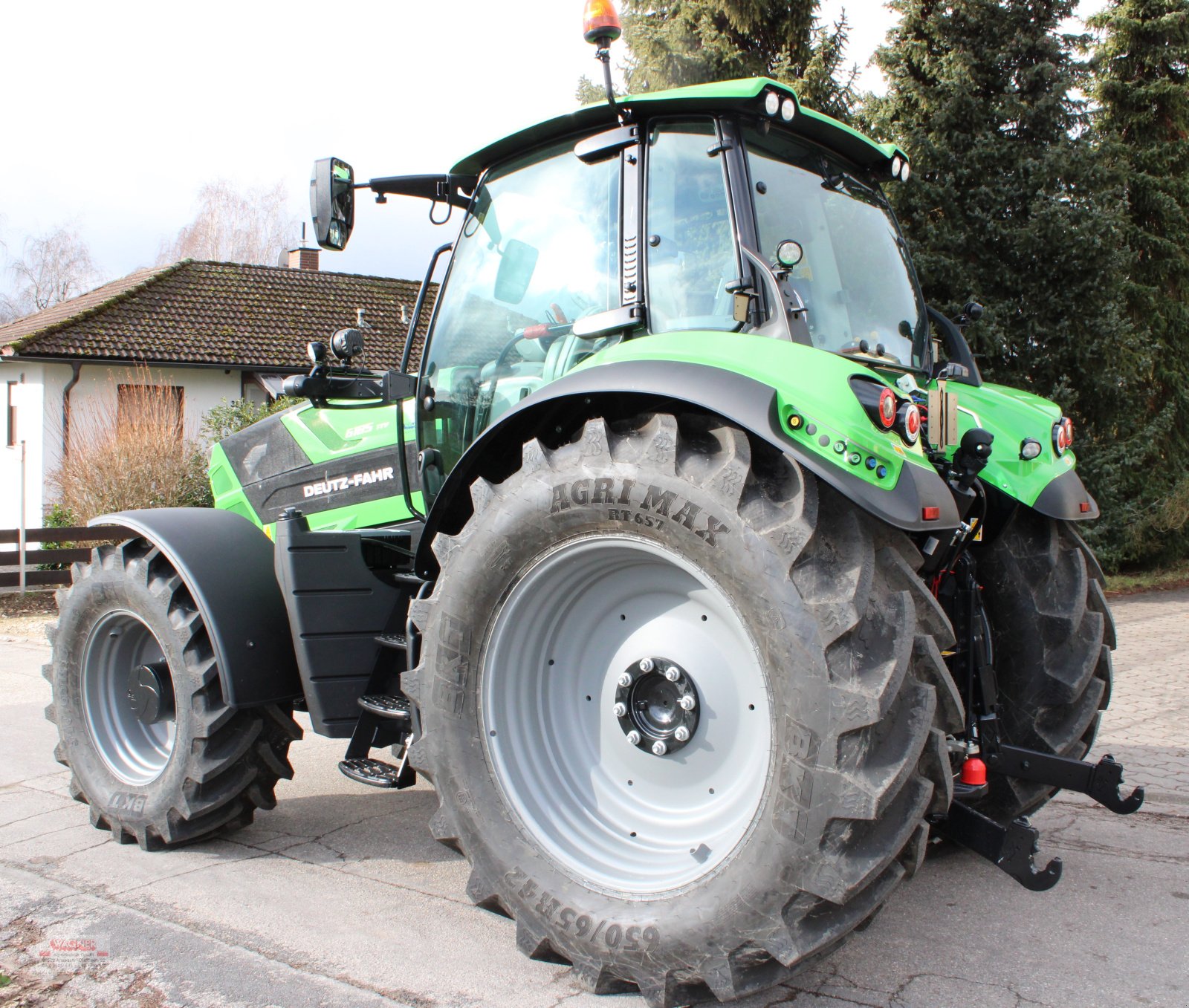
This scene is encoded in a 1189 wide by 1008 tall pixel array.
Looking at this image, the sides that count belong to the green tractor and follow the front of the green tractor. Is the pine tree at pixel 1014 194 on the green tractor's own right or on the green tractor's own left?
on the green tractor's own right

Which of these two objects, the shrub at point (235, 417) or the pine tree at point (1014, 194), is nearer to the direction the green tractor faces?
the shrub

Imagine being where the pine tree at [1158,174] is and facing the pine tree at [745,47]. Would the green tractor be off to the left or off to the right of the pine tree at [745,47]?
left

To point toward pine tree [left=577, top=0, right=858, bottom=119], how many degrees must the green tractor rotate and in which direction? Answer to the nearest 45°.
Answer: approximately 45° to its right

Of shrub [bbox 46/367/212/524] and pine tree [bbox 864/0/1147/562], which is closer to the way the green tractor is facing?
the shrub

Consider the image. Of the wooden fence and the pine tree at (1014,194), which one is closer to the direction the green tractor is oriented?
the wooden fence

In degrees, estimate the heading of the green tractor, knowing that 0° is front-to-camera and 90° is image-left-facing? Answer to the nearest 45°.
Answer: approximately 135°

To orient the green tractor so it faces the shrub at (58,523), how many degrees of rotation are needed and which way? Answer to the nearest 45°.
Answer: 0° — it already faces it

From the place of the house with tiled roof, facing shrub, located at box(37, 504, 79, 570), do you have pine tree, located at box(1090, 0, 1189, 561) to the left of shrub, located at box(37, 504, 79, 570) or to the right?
left

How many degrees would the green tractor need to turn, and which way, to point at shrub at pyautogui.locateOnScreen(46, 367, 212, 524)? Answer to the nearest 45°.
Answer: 0° — it already faces it
